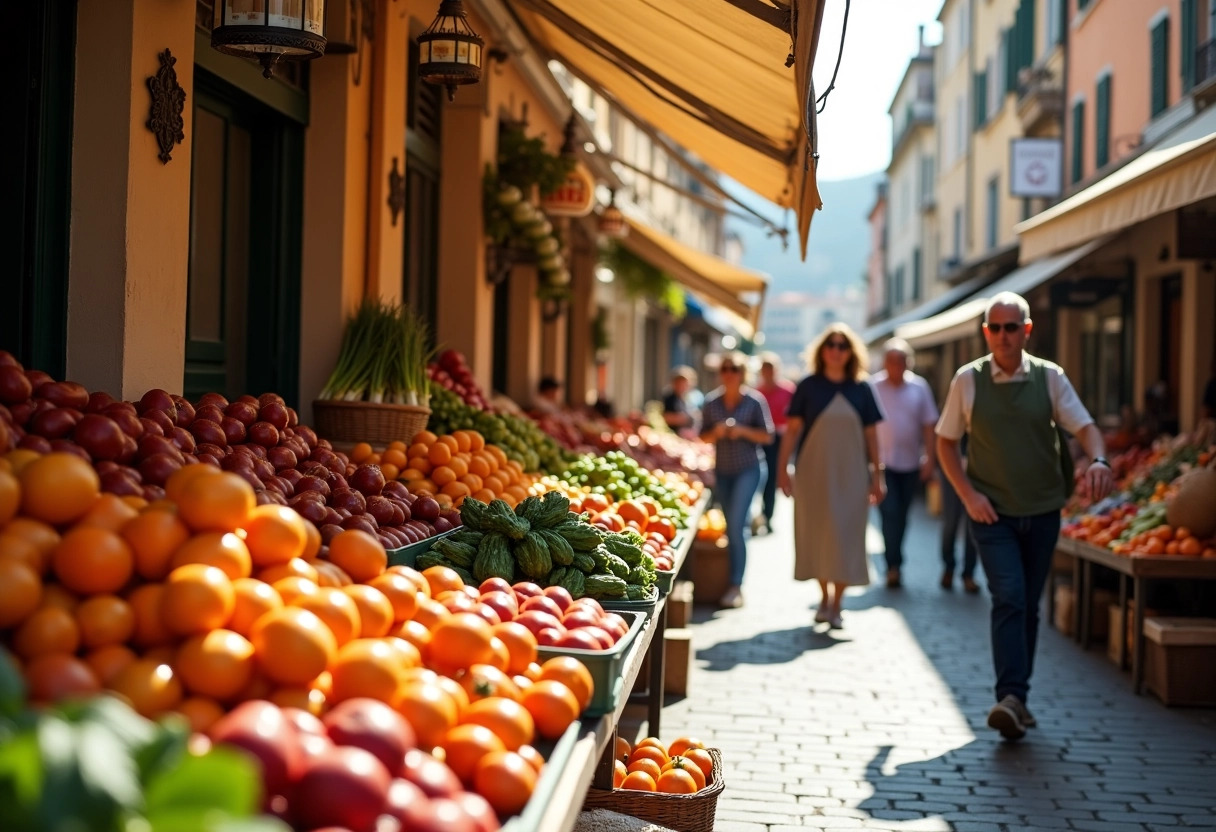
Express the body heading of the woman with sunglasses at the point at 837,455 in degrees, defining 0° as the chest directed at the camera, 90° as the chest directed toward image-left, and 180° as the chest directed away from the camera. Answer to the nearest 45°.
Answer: approximately 0°

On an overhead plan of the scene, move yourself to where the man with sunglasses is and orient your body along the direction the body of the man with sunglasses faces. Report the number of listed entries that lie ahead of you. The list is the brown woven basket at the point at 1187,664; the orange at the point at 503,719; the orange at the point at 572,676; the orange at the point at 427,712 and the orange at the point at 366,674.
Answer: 4

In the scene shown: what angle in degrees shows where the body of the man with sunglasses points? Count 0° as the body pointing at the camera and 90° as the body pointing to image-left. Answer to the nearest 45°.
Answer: approximately 0°

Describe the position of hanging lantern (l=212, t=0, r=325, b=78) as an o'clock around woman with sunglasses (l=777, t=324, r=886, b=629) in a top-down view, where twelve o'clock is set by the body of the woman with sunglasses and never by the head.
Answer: The hanging lantern is roughly at 1 o'clock from the woman with sunglasses.

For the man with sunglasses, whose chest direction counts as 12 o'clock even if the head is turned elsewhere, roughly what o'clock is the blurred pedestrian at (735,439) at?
The blurred pedestrian is roughly at 5 o'clock from the man with sunglasses.
